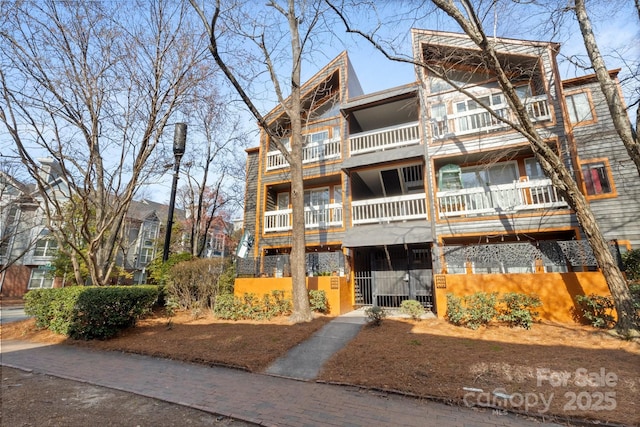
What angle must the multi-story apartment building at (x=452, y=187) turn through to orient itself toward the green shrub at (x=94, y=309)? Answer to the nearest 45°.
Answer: approximately 45° to its right

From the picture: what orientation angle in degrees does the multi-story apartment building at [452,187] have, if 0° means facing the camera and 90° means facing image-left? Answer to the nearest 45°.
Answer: approximately 0°

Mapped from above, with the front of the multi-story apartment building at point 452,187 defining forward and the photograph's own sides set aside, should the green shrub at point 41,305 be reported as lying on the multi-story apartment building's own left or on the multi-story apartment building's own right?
on the multi-story apartment building's own right

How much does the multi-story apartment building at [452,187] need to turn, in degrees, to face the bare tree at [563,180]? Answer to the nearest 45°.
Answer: approximately 45° to its left

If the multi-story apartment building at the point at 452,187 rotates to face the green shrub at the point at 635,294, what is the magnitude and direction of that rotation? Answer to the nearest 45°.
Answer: approximately 45° to its left

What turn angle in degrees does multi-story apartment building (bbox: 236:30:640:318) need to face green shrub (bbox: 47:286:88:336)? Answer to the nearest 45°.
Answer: approximately 45° to its right

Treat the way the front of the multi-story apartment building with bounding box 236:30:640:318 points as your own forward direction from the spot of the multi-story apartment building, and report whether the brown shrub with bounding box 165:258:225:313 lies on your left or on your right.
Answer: on your right
